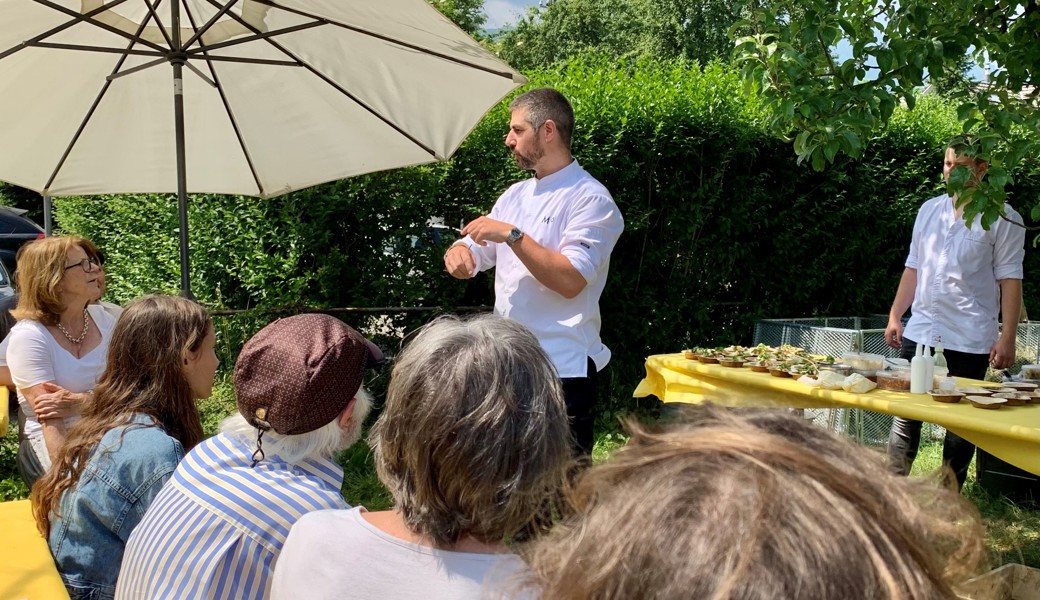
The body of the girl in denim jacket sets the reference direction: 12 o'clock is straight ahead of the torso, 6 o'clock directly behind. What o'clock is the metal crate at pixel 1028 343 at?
The metal crate is roughly at 1 o'clock from the girl in denim jacket.

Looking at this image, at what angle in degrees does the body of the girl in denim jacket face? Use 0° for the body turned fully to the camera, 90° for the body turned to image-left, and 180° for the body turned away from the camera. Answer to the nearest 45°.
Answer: approximately 225°

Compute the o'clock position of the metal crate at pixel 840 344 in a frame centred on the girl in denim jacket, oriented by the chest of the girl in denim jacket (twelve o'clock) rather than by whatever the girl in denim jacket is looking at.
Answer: The metal crate is roughly at 1 o'clock from the girl in denim jacket.

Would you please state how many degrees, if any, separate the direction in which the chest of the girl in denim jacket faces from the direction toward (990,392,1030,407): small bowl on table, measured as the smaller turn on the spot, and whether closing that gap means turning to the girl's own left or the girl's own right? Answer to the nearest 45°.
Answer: approximately 45° to the girl's own right

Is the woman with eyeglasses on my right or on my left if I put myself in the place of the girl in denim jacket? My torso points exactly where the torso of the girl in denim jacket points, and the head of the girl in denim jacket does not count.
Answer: on my left

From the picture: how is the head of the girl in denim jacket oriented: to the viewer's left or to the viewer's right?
to the viewer's right
